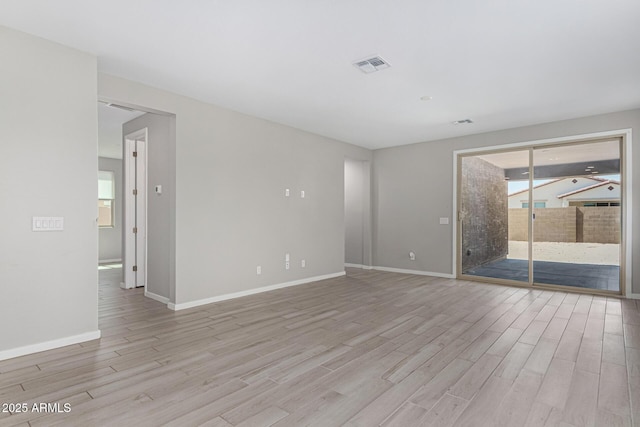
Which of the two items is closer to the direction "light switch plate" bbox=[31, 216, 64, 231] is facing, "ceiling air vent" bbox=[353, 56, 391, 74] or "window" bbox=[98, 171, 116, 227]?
the ceiling air vent

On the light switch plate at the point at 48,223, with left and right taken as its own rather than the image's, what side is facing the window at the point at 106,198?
back

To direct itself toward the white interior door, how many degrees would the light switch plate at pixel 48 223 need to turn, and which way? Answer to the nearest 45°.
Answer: approximately 135° to its left

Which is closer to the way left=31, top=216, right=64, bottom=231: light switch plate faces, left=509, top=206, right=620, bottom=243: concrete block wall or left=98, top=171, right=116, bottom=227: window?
the concrete block wall

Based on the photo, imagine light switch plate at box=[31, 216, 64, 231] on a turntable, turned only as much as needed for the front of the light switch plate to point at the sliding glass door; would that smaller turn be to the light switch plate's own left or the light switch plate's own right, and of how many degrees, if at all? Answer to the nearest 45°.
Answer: approximately 90° to the light switch plate's own left

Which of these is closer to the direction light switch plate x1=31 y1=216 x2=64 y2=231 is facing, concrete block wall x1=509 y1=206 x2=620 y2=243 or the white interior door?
the concrete block wall

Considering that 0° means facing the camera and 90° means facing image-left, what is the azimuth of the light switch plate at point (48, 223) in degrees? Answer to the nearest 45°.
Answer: approximately 0°

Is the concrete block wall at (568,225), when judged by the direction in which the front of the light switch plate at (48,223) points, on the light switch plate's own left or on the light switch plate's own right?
on the light switch plate's own left

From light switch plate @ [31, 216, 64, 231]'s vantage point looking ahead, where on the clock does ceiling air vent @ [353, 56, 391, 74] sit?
The ceiling air vent is roughly at 10 o'clock from the light switch plate.

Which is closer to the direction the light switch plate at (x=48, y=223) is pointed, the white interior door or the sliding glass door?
the sliding glass door
